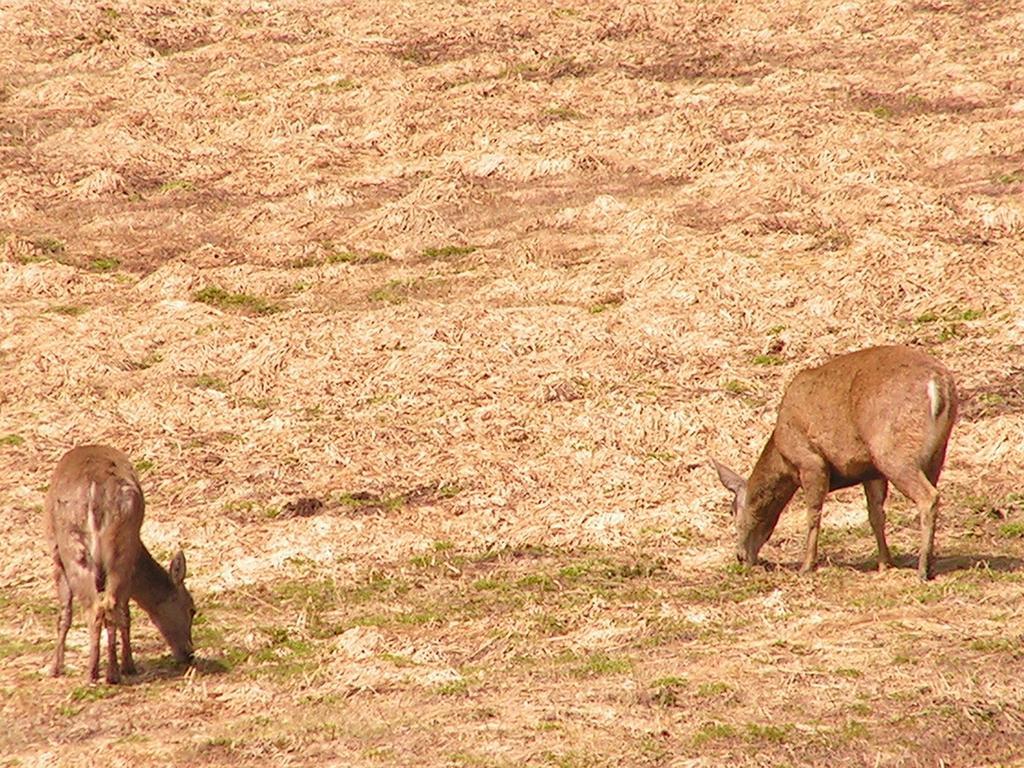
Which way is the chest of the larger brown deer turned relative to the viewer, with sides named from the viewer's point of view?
facing away from the viewer and to the left of the viewer

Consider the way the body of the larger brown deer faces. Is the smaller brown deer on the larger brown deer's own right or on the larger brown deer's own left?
on the larger brown deer's own left
